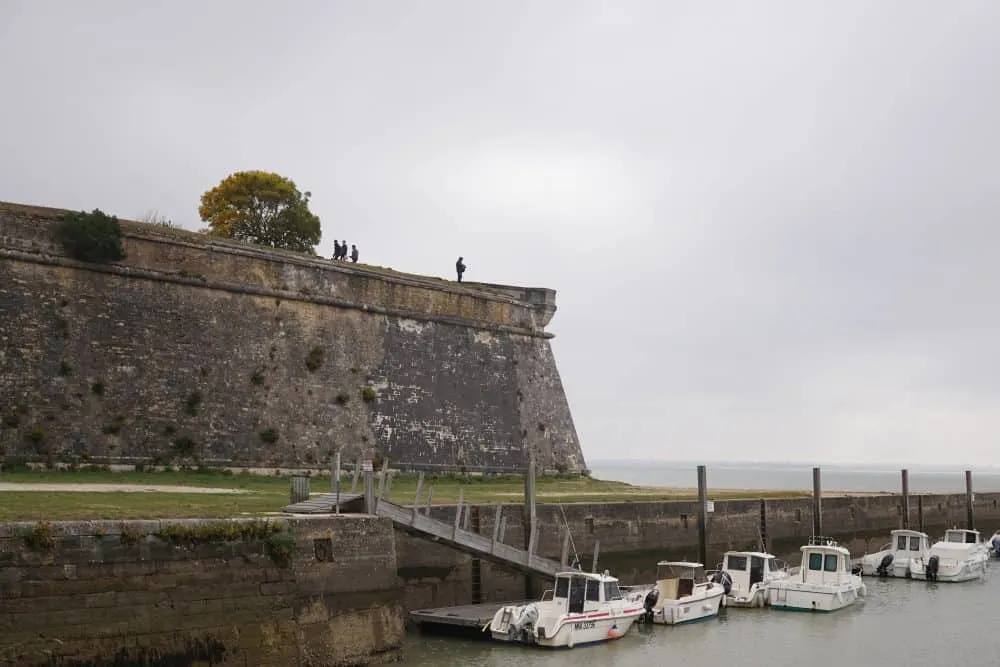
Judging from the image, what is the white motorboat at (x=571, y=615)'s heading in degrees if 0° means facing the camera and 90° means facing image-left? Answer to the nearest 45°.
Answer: approximately 225°

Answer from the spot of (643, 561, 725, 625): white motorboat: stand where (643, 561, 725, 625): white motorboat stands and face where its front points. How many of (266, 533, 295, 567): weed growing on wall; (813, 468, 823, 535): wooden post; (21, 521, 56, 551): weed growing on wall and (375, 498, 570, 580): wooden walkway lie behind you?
3

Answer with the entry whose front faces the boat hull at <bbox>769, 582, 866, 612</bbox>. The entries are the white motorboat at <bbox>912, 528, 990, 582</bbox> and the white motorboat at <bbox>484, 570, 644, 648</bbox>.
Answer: the white motorboat at <bbox>484, 570, 644, 648</bbox>

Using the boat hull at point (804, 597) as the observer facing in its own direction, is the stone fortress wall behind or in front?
behind

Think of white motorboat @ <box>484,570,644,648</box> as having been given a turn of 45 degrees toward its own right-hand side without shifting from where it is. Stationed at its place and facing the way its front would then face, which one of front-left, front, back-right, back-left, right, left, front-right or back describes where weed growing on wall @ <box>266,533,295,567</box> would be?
back-right

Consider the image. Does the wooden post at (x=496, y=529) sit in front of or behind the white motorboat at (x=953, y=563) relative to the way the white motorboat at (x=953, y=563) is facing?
behind

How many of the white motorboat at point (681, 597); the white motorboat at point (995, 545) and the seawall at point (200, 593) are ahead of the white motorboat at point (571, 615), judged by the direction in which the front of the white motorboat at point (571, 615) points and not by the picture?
2

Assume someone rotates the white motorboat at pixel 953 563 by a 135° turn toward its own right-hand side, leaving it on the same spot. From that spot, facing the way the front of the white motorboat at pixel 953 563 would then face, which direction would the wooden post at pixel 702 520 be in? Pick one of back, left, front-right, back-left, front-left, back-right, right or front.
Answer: front-right

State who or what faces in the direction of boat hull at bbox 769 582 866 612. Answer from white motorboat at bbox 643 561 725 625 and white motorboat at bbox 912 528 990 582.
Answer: white motorboat at bbox 643 561 725 625

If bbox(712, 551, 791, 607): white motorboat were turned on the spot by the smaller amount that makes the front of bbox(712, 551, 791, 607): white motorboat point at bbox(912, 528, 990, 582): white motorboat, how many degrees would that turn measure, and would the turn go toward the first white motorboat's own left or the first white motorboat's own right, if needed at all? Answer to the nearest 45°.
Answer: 0° — it already faces it

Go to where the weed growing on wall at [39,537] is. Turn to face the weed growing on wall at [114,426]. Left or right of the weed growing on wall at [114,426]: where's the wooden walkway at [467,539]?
right

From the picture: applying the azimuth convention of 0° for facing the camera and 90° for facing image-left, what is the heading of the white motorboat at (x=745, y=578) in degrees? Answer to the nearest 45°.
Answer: approximately 225°

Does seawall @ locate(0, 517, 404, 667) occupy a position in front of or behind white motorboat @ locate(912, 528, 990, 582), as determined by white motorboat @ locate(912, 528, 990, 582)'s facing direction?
behind

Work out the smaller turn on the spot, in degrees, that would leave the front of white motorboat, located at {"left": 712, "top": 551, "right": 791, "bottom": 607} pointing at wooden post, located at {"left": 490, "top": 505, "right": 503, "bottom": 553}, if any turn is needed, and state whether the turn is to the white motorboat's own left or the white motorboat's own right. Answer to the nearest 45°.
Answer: approximately 180°
